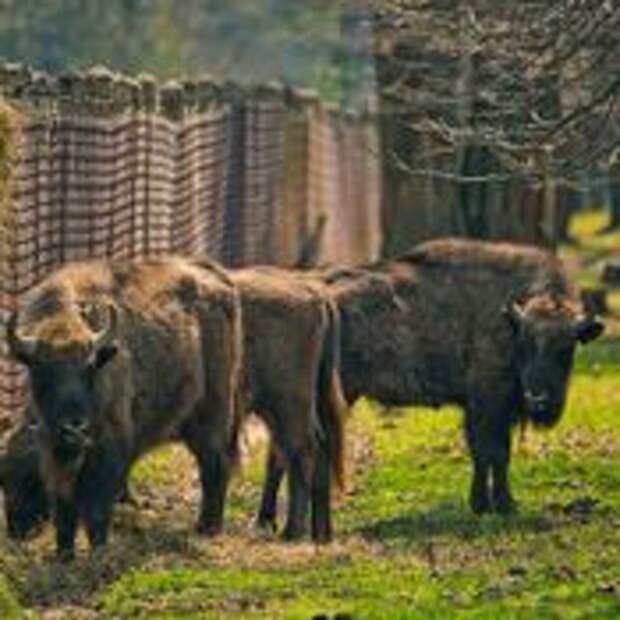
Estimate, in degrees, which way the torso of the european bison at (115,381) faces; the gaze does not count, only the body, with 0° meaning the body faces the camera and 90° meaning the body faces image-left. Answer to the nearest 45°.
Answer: approximately 45°

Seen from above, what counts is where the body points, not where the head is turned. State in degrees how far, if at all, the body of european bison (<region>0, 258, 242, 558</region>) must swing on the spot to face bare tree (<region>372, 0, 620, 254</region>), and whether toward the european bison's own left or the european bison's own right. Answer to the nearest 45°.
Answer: approximately 180°

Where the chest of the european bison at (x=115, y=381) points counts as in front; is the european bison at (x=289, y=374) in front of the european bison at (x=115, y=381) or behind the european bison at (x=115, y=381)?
behind

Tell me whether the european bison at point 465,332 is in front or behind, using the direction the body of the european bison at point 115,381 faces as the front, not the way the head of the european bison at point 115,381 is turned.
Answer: behind
